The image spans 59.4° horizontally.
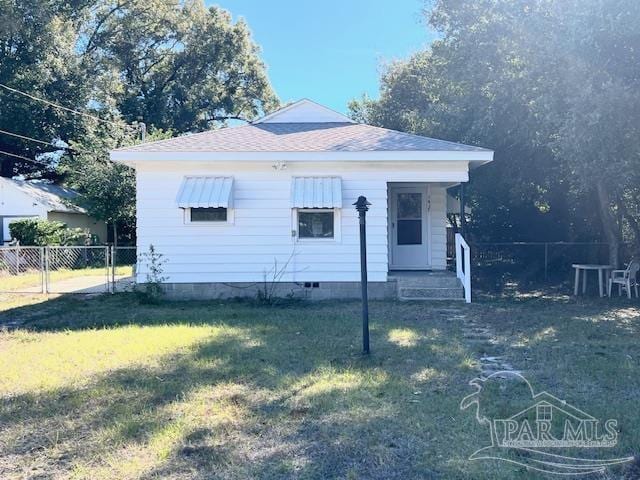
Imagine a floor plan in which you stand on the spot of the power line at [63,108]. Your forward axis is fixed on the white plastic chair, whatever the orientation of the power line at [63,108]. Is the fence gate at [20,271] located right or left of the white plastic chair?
right

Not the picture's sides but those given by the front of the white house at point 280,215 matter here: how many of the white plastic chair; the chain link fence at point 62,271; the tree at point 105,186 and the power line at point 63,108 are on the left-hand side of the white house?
1

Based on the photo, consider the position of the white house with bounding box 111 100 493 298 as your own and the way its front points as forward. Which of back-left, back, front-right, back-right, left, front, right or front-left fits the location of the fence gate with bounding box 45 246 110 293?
back-right

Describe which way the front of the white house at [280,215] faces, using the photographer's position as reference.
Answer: facing the viewer

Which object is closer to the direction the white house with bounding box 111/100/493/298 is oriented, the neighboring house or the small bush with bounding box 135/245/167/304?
the small bush

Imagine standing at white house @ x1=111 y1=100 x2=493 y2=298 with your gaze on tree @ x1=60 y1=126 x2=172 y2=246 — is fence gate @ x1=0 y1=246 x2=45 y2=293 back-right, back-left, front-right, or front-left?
front-left

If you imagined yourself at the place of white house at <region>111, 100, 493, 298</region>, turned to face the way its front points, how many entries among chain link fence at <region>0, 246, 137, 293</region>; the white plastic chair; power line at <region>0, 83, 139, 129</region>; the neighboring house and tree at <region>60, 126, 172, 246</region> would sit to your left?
1

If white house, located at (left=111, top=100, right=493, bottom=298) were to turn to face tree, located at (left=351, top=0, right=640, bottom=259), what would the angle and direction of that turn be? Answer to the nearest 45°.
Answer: approximately 90° to its left

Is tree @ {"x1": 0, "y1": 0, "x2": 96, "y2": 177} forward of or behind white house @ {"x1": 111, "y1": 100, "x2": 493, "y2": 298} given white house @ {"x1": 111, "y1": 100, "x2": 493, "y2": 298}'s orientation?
behind

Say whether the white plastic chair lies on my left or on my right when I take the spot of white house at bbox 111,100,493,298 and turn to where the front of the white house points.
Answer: on my left

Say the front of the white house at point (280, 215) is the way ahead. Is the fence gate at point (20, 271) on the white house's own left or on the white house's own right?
on the white house's own right

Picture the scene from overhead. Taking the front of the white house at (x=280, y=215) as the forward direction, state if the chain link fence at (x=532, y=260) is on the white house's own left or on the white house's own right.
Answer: on the white house's own left

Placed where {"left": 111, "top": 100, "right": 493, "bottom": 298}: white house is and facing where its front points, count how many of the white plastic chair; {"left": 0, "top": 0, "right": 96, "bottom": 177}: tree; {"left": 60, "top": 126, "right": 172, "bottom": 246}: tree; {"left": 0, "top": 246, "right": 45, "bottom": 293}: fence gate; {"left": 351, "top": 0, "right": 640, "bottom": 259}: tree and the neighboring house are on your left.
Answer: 2

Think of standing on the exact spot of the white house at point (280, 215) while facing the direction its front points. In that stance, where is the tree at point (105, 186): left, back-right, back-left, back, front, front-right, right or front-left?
back-right

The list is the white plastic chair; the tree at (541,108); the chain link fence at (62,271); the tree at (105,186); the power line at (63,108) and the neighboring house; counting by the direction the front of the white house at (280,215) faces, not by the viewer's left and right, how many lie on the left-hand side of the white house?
2

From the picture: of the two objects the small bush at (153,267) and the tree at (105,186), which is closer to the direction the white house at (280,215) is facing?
the small bush

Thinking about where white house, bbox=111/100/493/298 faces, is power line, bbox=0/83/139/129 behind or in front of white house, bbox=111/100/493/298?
behind
